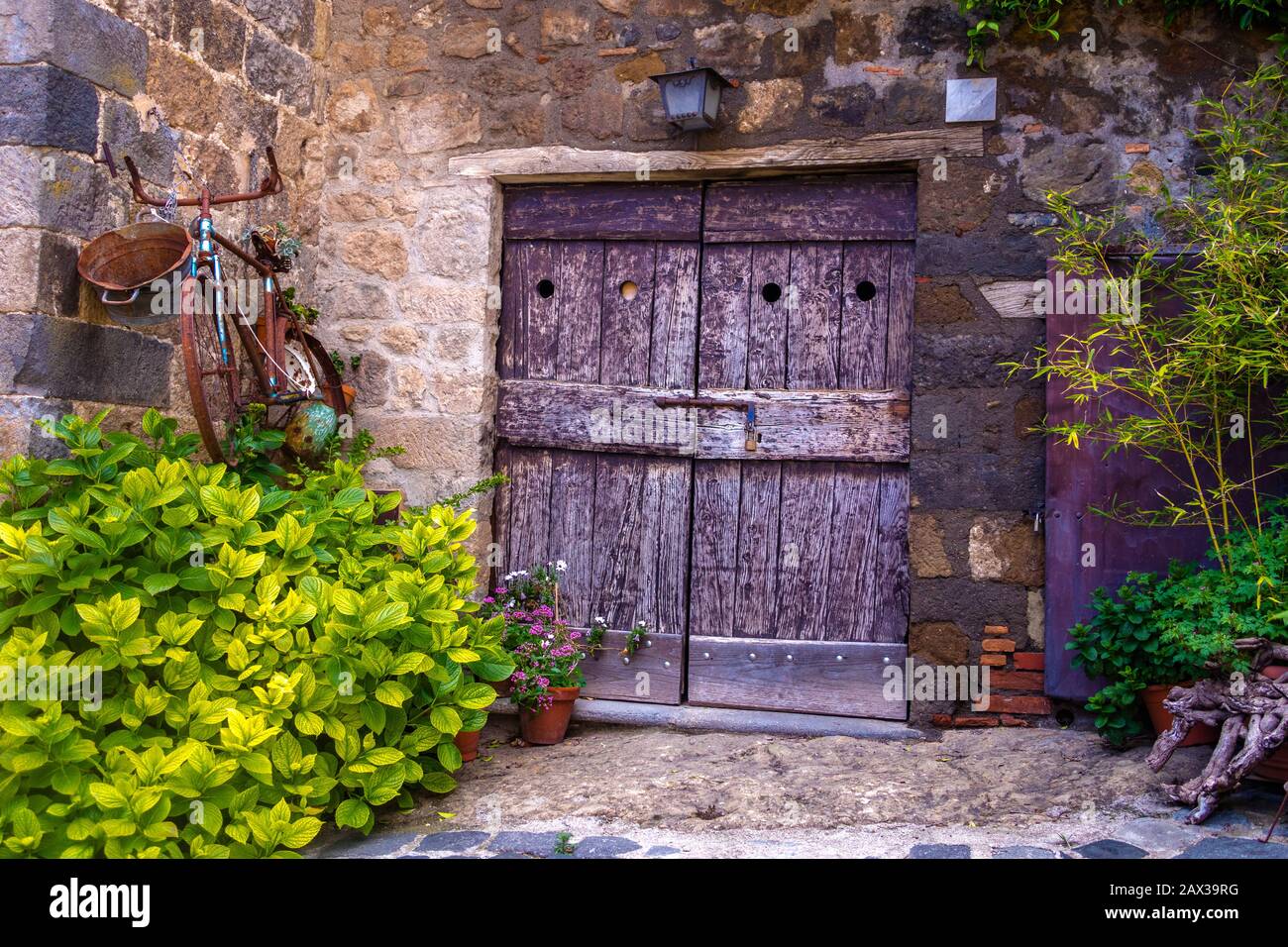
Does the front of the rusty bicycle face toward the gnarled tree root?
no

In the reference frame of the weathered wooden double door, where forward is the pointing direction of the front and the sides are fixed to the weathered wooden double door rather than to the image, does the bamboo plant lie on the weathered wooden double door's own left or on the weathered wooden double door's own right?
on the weathered wooden double door's own left

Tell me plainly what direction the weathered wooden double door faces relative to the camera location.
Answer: facing the viewer

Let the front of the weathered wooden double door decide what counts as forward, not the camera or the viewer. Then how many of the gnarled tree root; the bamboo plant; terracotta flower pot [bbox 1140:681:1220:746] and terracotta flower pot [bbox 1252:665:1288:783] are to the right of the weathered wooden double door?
0

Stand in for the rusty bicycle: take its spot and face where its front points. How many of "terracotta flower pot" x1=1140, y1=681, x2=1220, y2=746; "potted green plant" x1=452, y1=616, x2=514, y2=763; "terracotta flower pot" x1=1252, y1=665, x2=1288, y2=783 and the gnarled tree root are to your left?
4

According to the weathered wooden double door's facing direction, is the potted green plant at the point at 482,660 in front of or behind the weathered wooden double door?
in front

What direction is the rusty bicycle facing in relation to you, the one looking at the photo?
facing the viewer and to the left of the viewer

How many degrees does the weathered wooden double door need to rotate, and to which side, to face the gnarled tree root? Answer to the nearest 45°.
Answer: approximately 45° to its left

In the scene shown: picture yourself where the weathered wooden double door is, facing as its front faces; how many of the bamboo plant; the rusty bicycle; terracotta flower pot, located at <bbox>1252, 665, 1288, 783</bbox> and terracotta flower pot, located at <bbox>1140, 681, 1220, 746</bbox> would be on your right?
1

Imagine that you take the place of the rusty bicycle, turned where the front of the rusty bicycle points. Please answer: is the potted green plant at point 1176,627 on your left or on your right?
on your left

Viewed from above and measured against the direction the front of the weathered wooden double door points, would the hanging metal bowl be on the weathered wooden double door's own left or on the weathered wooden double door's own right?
on the weathered wooden double door's own right

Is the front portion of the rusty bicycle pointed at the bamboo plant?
no
